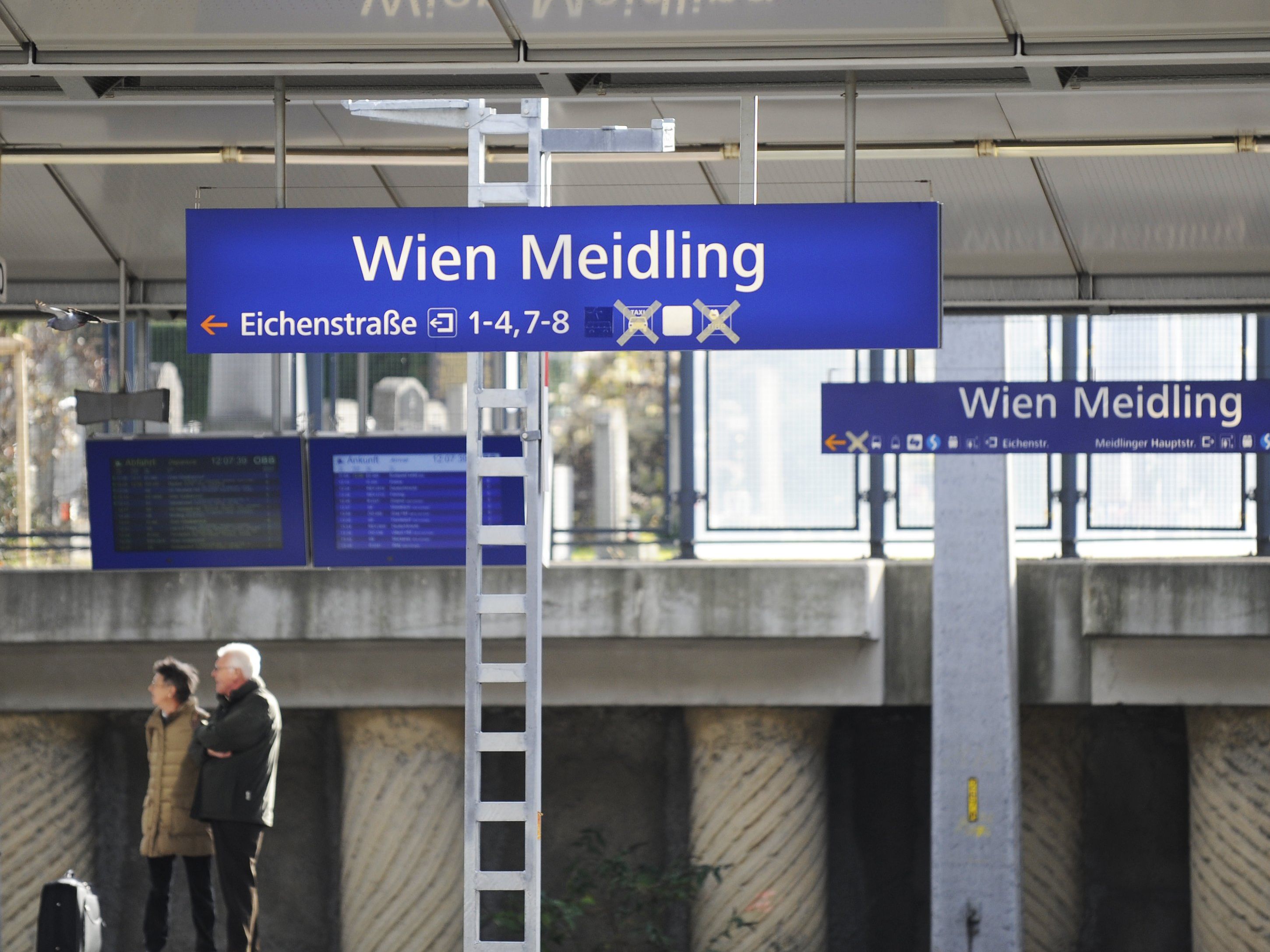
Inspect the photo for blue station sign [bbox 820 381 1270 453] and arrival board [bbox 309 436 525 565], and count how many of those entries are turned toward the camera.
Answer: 2

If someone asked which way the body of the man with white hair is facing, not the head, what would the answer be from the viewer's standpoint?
to the viewer's left

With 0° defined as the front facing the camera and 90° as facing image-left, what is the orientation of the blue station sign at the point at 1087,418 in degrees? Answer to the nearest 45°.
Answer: approximately 0°

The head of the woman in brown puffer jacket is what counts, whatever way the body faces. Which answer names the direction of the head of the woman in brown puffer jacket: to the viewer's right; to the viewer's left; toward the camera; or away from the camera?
to the viewer's left

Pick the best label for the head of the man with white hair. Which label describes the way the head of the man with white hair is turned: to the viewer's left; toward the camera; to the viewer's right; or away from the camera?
to the viewer's left

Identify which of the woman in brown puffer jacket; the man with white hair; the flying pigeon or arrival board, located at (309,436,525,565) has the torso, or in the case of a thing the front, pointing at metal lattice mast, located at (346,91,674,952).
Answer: the arrival board

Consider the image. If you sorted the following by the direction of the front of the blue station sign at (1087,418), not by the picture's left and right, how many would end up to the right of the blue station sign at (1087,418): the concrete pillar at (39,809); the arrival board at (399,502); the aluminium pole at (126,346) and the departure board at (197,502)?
4

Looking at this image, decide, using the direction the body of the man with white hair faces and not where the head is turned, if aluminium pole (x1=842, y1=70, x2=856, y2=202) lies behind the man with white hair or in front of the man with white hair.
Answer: behind

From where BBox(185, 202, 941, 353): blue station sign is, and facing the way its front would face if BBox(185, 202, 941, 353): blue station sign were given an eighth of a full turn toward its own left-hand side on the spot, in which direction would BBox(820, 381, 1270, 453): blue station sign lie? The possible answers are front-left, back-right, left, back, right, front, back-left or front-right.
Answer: left

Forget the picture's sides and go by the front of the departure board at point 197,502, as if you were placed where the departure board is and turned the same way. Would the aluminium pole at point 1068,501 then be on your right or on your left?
on your left

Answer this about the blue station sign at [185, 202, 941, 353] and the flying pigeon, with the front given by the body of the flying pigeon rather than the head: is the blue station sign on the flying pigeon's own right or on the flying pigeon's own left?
on the flying pigeon's own left

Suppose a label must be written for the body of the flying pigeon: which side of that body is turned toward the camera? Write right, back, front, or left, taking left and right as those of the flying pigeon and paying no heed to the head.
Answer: left
